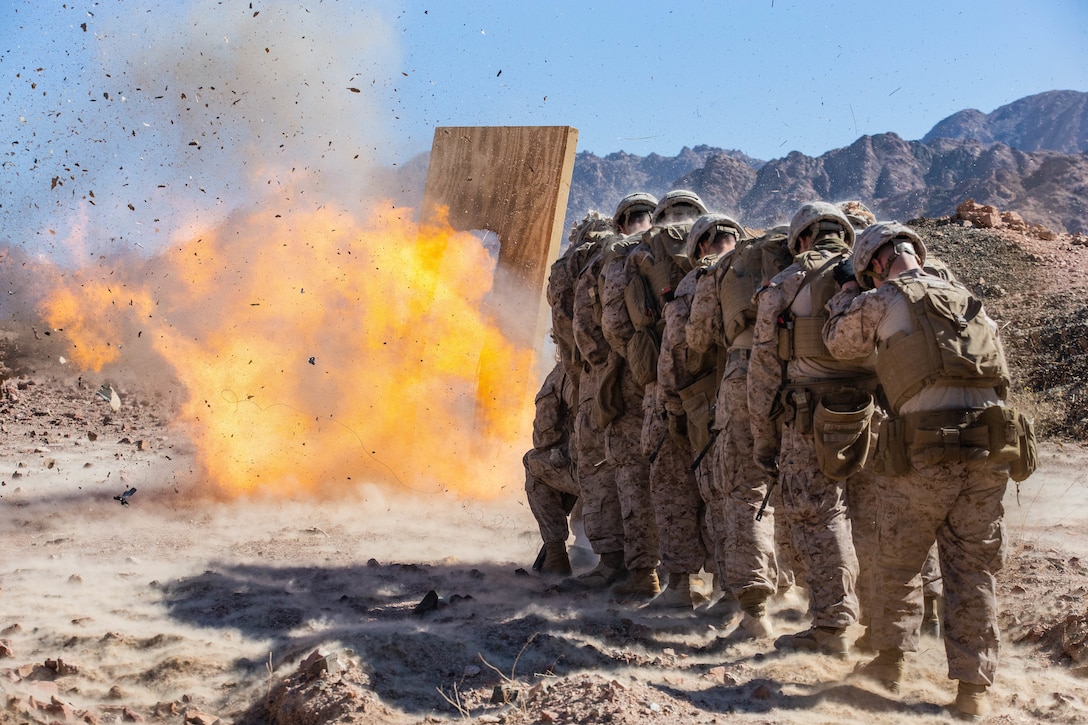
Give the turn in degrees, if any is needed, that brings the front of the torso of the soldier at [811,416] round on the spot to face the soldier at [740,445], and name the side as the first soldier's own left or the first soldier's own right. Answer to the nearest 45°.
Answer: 0° — they already face them

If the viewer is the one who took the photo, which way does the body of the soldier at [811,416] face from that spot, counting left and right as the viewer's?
facing away from the viewer and to the left of the viewer

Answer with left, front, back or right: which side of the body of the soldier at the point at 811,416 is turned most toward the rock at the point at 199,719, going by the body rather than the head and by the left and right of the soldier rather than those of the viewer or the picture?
left

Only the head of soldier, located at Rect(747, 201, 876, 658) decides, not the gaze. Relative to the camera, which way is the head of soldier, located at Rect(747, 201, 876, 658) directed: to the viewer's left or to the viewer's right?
to the viewer's left

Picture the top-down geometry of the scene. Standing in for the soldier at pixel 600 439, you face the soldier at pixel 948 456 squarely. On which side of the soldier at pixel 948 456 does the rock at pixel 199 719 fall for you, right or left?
right

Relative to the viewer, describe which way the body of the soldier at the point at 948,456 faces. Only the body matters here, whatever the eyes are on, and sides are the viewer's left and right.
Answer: facing away from the viewer and to the left of the viewer

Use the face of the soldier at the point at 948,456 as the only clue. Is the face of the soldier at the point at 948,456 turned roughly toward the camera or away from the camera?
away from the camera

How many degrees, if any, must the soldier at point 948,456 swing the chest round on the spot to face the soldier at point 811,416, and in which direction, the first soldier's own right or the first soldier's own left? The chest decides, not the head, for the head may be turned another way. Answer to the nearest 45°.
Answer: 0° — they already face them

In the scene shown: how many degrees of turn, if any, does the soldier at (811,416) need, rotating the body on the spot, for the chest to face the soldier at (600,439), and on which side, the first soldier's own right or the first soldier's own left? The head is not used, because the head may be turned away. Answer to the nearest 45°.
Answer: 0° — they already face them

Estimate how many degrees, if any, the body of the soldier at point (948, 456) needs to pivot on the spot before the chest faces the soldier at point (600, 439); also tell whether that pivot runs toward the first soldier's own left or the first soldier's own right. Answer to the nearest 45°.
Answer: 0° — they already face them

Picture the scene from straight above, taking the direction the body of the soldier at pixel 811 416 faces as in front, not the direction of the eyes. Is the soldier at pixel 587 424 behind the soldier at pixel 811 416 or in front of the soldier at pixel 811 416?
in front

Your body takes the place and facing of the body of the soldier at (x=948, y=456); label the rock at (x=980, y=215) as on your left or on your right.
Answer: on your right

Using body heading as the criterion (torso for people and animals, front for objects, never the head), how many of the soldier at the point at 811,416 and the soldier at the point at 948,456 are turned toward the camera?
0
